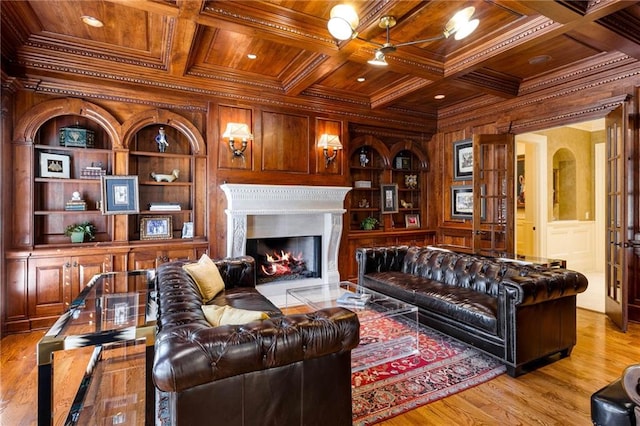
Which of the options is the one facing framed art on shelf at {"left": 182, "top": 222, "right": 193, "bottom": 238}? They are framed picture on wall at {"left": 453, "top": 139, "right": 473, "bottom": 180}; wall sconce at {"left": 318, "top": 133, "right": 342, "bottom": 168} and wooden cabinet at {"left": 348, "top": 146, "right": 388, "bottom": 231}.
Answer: the framed picture on wall

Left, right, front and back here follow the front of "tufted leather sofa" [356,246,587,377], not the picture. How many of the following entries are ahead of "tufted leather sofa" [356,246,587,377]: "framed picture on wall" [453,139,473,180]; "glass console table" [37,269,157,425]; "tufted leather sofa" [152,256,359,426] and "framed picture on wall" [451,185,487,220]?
2

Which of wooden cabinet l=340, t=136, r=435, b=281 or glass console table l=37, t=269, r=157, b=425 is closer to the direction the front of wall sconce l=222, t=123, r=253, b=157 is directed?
the glass console table

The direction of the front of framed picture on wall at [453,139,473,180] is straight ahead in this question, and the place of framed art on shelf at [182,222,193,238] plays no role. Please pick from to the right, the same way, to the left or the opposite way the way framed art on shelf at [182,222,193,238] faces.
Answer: to the left

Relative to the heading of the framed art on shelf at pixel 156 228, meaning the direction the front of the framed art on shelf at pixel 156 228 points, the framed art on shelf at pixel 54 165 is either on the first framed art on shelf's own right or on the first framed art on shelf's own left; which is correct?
on the first framed art on shelf's own right

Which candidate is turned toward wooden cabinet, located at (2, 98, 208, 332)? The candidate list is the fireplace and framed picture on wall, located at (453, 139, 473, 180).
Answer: the framed picture on wall

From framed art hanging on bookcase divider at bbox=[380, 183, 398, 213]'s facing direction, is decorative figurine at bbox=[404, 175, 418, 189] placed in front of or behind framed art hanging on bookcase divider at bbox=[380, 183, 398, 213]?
behind

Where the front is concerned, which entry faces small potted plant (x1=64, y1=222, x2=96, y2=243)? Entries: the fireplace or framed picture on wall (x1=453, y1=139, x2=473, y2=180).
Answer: the framed picture on wall

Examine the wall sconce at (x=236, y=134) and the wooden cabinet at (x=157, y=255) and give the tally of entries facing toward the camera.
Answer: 2

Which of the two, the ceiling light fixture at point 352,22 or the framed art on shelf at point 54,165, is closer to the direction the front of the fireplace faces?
the ceiling light fixture

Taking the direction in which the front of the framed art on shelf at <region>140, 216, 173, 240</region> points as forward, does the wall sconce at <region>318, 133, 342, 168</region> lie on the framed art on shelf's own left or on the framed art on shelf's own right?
on the framed art on shelf's own left

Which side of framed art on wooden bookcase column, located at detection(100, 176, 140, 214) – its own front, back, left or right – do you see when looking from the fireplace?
left

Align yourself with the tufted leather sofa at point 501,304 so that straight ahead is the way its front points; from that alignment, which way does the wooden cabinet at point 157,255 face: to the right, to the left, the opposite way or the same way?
to the left
